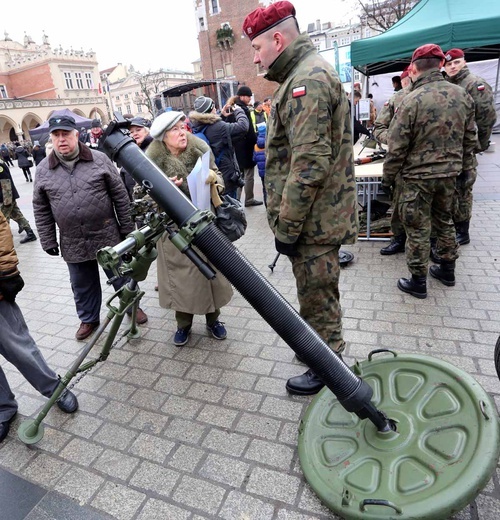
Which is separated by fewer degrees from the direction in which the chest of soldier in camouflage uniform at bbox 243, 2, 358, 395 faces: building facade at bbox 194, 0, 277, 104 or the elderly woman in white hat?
the elderly woman in white hat

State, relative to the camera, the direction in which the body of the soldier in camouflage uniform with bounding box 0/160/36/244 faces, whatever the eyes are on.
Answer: to the viewer's left

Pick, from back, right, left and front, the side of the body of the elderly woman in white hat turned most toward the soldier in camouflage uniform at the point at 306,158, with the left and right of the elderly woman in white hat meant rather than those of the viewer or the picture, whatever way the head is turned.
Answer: front
